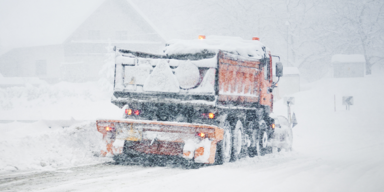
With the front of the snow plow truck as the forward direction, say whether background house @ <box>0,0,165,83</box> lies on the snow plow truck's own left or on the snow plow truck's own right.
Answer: on the snow plow truck's own left

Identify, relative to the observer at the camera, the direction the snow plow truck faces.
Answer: facing away from the viewer and to the right of the viewer
